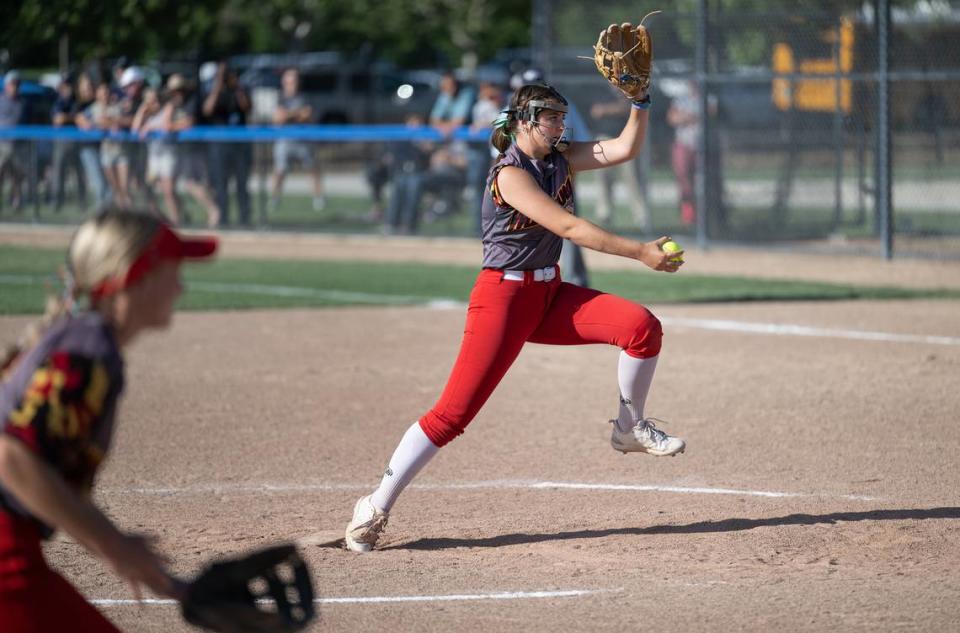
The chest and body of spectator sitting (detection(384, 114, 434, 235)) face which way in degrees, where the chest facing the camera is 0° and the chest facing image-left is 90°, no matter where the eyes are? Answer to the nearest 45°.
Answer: approximately 0°

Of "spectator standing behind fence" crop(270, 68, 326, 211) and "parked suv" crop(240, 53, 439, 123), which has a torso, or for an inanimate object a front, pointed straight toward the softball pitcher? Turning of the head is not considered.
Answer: the spectator standing behind fence

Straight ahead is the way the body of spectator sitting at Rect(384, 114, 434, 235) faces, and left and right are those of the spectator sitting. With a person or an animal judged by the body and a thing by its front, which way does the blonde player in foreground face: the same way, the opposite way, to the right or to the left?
to the left

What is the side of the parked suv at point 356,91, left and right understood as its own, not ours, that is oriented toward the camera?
right

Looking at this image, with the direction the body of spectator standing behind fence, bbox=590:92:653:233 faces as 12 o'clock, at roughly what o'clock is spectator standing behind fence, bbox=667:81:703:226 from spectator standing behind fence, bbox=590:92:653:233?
spectator standing behind fence, bbox=667:81:703:226 is roughly at 9 o'clock from spectator standing behind fence, bbox=590:92:653:233.

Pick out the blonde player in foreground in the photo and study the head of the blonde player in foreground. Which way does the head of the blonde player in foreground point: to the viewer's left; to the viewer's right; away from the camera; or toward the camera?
to the viewer's right

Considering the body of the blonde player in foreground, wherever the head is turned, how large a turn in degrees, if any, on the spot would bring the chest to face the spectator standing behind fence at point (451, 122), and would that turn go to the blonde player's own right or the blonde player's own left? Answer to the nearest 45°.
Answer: approximately 90° to the blonde player's own left

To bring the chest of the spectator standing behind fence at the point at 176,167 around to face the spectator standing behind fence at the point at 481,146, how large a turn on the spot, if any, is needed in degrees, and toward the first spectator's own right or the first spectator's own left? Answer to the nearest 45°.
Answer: approximately 90° to the first spectator's own left

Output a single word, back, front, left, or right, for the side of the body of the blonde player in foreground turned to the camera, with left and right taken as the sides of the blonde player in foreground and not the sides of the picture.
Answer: right

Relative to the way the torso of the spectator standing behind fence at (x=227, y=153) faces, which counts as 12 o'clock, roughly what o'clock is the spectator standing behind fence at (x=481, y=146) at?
the spectator standing behind fence at (x=481, y=146) is roughly at 10 o'clock from the spectator standing behind fence at (x=227, y=153).
